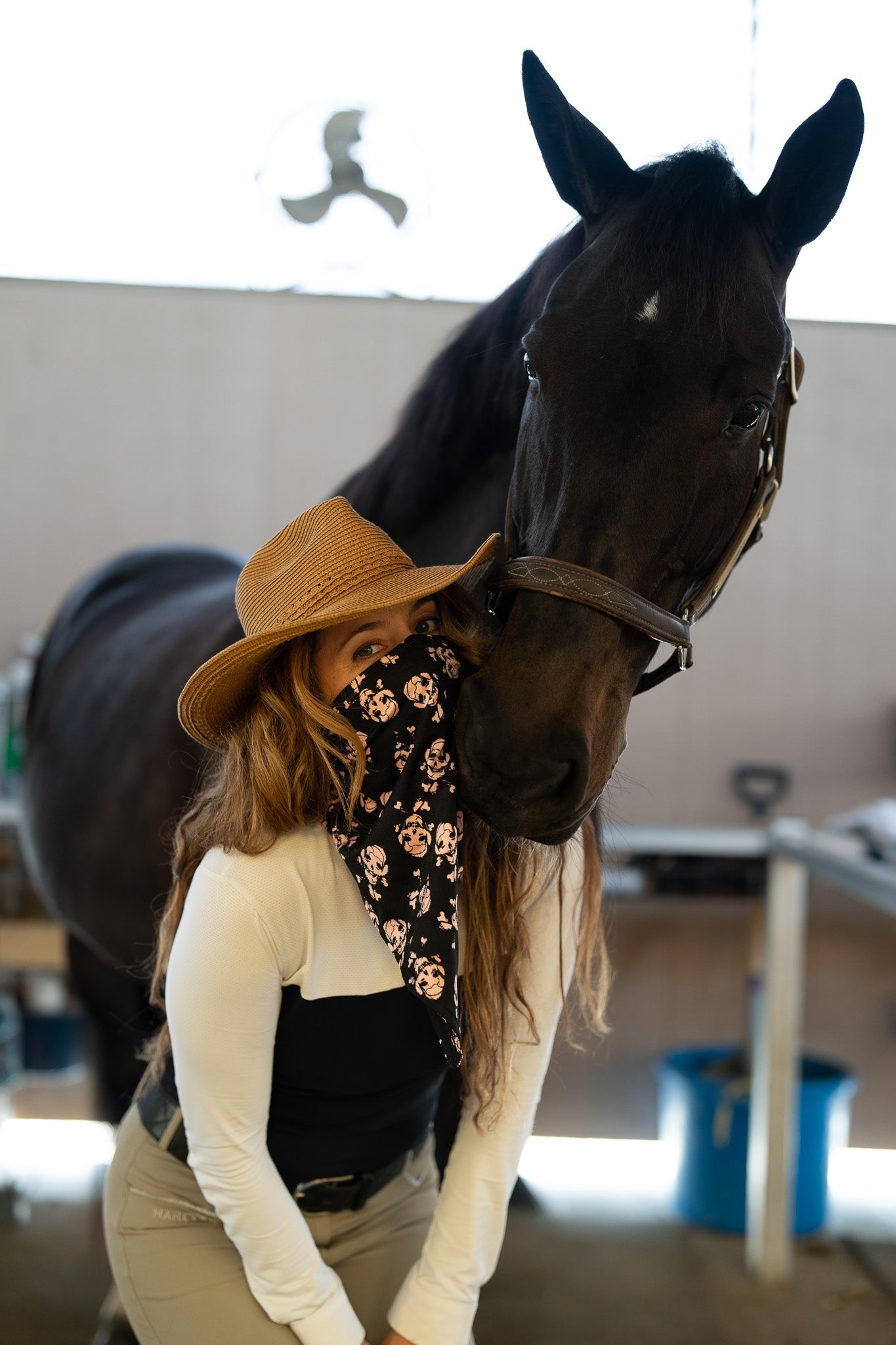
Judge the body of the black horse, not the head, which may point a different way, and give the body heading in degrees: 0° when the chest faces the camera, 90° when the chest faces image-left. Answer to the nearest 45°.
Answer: approximately 315°

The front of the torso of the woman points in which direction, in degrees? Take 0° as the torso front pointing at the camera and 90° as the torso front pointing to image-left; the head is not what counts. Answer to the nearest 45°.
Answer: approximately 315°

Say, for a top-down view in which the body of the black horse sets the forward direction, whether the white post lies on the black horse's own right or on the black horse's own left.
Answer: on the black horse's own left

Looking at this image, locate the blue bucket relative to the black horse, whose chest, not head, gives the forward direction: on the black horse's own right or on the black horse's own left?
on the black horse's own left
